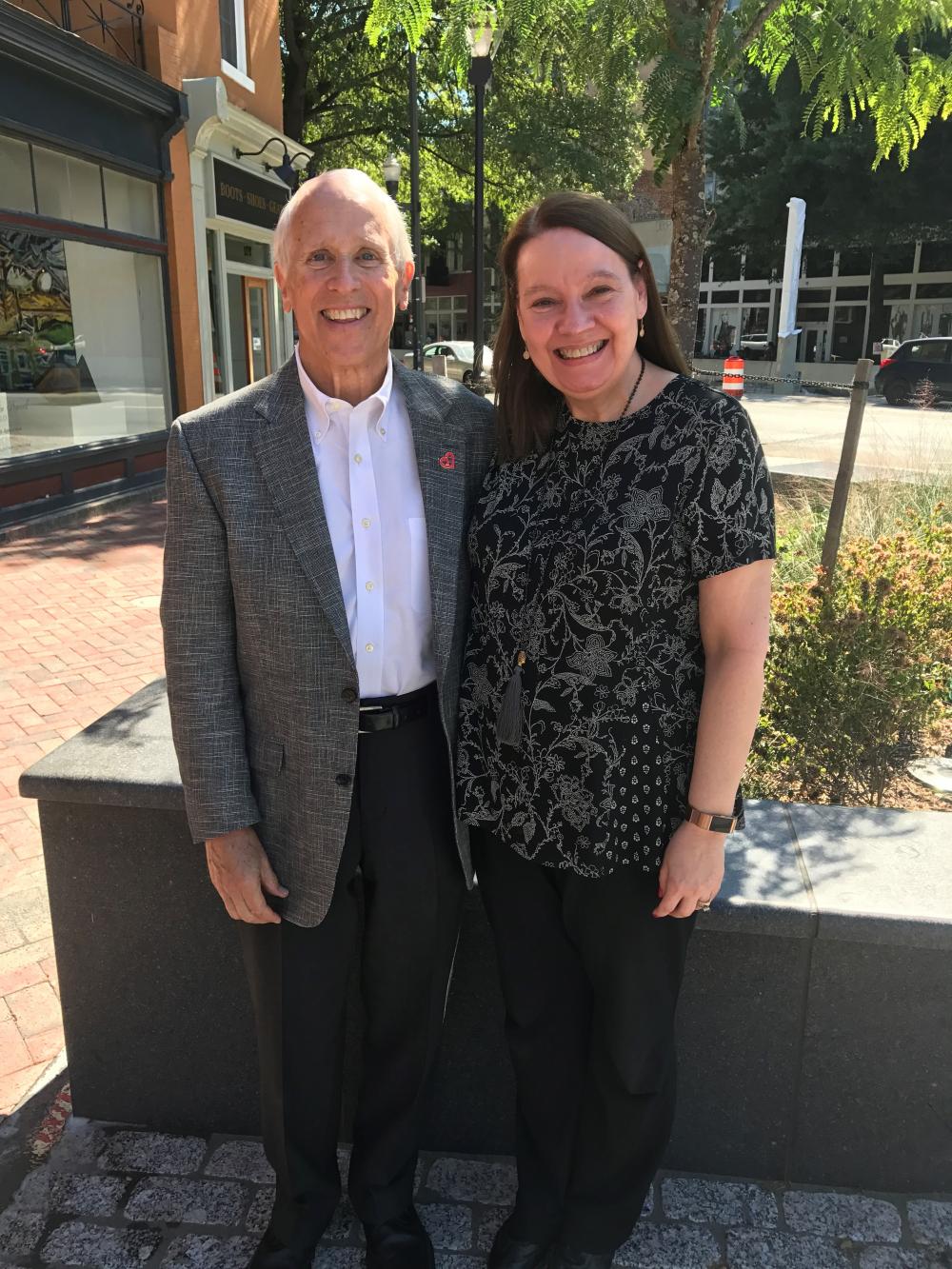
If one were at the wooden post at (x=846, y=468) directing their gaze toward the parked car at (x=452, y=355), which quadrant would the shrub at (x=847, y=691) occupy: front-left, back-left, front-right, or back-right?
back-left

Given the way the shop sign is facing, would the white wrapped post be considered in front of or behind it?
in front

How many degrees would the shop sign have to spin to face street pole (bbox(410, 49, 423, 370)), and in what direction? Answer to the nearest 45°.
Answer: approximately 45° to its left

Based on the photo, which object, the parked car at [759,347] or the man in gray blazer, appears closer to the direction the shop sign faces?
the man in gray blazer

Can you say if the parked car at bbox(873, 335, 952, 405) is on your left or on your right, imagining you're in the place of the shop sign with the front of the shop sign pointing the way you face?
on your left

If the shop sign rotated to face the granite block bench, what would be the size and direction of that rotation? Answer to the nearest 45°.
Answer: approximately 45° to its right

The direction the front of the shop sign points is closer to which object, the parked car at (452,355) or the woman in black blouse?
the woman in black blouse

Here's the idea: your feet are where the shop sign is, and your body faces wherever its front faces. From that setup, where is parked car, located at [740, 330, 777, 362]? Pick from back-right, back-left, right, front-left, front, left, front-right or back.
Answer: left

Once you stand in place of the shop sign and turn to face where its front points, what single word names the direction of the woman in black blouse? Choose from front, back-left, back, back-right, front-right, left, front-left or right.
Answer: front-right

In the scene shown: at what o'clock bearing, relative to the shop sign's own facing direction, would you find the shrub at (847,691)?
The shrub is roughly at 1 o'clock from the shop sign.

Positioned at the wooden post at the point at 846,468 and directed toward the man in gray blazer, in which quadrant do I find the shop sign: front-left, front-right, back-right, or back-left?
back-right

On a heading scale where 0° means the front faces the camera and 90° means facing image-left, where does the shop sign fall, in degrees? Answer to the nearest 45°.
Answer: approximately 315°
